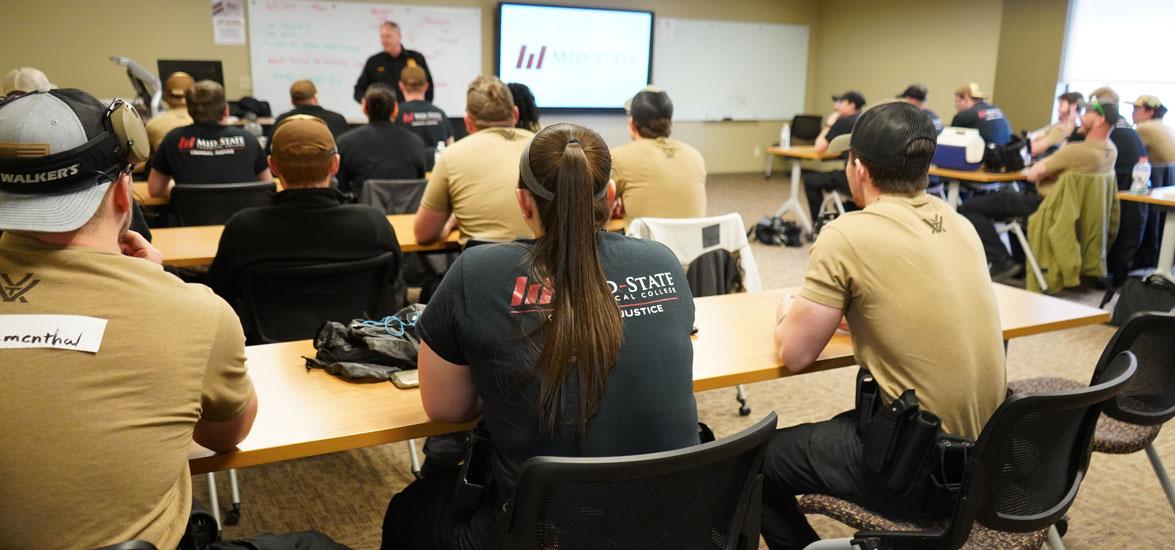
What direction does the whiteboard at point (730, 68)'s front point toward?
toward the camera

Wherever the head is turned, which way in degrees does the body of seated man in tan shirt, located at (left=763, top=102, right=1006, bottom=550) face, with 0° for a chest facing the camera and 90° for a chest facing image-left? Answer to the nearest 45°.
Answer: approximately 135°

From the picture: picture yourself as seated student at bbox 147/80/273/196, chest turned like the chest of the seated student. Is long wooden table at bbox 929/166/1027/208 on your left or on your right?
on your right

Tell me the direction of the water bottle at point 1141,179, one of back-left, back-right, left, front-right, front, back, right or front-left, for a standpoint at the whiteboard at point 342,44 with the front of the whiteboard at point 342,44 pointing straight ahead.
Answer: front-left

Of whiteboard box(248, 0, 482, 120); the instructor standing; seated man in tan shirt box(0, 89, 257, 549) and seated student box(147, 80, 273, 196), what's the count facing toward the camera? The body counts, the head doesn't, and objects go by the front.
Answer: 2

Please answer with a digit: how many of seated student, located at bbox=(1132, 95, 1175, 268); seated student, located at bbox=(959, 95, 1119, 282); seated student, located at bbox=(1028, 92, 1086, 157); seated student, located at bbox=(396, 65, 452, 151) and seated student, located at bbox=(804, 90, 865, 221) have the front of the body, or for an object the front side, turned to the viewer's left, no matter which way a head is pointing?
4

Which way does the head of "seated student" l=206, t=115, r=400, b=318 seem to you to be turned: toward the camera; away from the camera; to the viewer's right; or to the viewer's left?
away from the camera

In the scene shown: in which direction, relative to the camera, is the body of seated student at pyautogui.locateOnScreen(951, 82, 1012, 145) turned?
to the viewer's left

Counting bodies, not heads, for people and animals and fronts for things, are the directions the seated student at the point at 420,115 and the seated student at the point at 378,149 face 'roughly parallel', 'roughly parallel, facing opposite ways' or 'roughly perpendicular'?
roughly parallel

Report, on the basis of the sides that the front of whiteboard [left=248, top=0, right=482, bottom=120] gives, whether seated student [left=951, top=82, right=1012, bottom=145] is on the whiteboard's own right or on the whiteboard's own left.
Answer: on the whiteboard's own left

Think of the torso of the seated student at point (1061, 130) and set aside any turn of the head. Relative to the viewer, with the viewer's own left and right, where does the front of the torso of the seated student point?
facing to the left of the viewer

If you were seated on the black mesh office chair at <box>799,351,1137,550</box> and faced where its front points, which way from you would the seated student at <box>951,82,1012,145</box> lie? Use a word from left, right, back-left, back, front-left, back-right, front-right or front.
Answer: front-right

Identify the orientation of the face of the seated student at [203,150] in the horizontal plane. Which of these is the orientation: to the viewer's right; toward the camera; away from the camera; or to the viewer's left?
away from the camera

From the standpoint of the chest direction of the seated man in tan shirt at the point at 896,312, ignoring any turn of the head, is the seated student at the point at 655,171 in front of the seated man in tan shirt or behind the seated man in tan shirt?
in front

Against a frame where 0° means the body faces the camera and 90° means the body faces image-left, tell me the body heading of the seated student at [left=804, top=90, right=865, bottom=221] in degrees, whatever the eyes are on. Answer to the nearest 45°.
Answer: approximately 90°

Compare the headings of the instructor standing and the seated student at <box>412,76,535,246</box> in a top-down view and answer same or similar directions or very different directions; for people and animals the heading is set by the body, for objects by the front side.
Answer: very different directions

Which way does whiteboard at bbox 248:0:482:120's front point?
toward the camera

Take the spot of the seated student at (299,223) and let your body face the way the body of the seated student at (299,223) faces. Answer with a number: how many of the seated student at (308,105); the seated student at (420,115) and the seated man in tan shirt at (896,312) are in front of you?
2

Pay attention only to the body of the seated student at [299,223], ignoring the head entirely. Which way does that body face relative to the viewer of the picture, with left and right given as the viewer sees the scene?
facing away from the viewer
